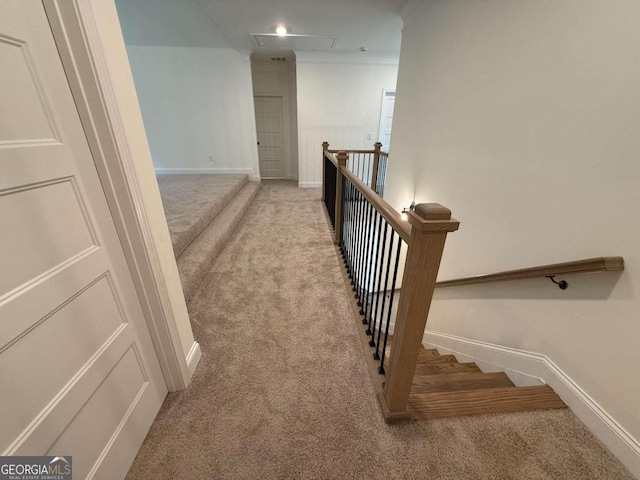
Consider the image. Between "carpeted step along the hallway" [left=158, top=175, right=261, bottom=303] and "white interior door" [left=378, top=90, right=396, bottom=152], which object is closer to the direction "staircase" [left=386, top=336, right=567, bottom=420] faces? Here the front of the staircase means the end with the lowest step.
the white interior door

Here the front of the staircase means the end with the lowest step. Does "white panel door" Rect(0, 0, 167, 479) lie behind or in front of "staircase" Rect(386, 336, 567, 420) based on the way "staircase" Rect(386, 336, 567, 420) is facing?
behind

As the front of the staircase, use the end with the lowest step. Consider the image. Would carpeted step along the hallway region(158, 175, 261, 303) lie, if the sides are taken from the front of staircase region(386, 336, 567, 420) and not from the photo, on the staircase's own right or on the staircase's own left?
on the staircase's own left

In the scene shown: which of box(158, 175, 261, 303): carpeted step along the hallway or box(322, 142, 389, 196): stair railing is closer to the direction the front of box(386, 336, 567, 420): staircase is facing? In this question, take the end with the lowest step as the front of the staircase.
the stair railing

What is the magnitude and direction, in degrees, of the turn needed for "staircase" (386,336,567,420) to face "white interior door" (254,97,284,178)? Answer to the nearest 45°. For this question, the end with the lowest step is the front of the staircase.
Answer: approximately 45° to its left

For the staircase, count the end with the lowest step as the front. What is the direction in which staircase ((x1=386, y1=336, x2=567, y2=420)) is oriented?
away from the camera

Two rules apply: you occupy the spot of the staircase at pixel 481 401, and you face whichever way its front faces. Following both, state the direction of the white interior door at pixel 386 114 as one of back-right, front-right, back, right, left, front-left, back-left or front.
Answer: front-left
